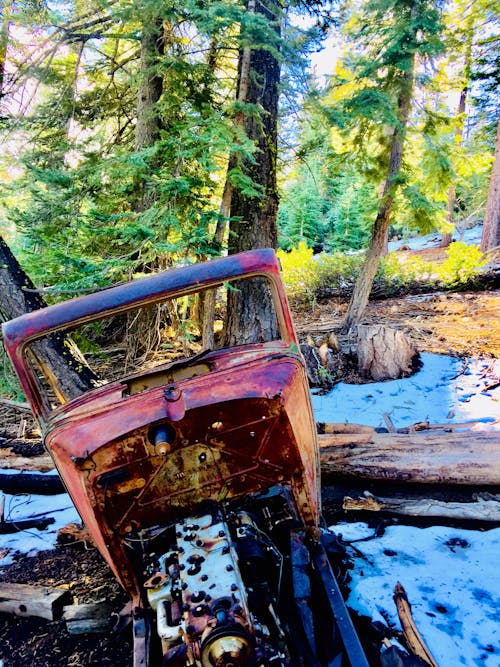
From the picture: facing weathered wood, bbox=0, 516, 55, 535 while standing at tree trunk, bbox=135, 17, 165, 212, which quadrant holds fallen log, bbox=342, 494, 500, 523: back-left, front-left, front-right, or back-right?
front-left

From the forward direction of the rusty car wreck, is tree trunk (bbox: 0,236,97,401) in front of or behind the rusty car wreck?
behind

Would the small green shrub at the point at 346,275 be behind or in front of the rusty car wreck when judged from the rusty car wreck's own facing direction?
behind

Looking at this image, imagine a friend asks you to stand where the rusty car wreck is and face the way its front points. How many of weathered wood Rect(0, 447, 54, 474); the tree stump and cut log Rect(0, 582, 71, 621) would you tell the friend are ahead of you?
0

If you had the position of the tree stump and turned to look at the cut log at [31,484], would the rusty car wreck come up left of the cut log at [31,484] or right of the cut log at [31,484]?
left

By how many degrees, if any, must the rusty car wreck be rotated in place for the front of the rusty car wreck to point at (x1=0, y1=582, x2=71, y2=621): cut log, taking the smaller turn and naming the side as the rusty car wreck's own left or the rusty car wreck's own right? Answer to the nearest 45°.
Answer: approximately 135° to the rusty car wreck's own right

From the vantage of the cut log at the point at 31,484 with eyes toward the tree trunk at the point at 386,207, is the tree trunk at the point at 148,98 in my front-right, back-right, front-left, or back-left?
front-left

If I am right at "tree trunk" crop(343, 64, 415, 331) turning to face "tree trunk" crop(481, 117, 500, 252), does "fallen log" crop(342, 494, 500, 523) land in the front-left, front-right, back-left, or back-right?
back-right

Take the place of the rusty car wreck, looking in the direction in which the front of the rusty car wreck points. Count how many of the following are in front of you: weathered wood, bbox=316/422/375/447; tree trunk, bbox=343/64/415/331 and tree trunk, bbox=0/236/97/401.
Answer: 0

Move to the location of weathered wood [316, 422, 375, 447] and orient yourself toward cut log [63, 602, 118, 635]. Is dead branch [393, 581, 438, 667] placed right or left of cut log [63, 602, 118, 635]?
left

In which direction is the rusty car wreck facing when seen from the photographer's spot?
facing the viewer

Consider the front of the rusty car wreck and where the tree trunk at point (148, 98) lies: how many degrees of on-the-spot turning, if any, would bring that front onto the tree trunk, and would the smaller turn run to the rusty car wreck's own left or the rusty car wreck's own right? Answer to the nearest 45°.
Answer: approximately 180°
